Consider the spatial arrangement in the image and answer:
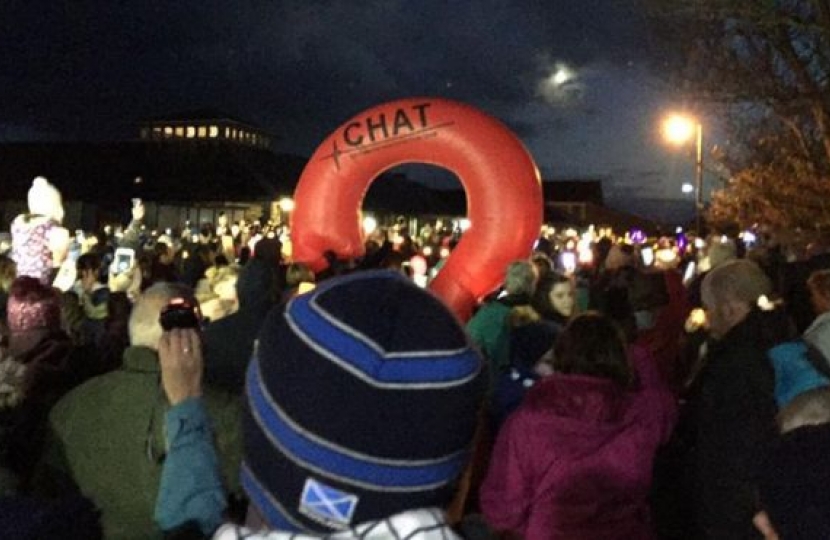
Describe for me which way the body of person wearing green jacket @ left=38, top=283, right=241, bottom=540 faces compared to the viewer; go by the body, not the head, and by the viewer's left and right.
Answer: facing away from the viewer and to the right of the viewer

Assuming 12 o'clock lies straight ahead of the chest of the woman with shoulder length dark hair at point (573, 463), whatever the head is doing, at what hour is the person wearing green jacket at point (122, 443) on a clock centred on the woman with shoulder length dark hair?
The person wearing green jacket is roughly at 8 o'clock from the woman with shoulder length dark hair.

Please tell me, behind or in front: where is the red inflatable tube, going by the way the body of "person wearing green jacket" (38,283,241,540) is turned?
in front

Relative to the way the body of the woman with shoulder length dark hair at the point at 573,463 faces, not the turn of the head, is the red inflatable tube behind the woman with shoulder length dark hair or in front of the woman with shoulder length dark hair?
in front

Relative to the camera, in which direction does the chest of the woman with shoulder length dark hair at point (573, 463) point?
away from the camera

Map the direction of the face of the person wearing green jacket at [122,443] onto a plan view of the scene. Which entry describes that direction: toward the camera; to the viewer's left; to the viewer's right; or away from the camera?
away from the camera

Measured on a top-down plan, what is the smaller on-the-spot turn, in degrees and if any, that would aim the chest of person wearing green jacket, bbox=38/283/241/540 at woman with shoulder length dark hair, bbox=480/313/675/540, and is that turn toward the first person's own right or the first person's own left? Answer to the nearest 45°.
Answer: approximately 45° to the first person's own right

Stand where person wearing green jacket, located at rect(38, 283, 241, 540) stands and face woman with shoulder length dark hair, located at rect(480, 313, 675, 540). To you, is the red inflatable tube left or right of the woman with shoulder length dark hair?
left

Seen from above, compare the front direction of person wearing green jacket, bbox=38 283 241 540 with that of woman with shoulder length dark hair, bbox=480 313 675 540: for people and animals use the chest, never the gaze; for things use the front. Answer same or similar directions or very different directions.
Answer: same or similar directions

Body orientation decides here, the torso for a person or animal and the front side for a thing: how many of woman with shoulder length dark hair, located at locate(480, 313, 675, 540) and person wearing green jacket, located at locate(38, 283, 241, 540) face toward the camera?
0
